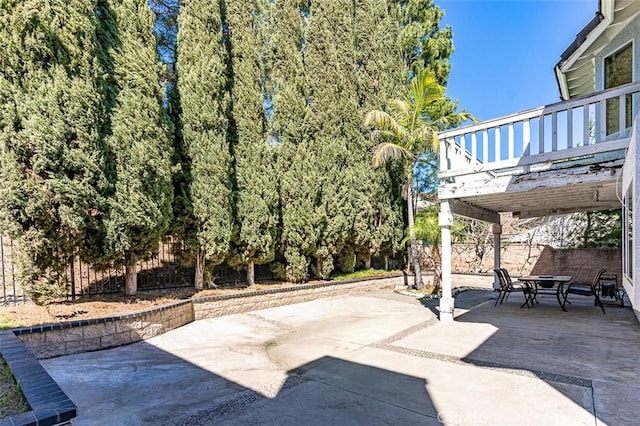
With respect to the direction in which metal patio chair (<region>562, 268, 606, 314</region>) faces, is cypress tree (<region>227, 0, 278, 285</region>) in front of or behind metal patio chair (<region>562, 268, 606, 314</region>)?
in front

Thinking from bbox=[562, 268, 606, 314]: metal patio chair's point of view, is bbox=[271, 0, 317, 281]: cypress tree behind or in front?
in front

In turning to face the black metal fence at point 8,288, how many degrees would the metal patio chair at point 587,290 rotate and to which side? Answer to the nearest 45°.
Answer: approximately 45° to its left

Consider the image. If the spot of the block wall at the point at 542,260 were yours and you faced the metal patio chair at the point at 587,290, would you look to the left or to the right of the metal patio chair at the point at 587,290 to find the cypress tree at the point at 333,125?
right

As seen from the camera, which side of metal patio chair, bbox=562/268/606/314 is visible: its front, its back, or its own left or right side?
left

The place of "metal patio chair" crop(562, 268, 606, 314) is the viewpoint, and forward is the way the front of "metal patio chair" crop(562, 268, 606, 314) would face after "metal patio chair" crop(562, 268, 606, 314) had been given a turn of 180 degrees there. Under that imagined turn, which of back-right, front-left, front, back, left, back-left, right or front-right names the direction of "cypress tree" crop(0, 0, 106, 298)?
back-right
